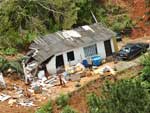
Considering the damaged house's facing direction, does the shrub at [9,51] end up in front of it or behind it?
behind

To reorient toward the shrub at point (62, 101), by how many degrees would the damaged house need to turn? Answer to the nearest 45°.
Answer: approximately 45° to its right

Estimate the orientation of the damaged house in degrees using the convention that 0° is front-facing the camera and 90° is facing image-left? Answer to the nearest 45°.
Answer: approximately 315°

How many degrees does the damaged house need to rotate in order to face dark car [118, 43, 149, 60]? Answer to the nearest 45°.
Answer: approximately 45° to its left

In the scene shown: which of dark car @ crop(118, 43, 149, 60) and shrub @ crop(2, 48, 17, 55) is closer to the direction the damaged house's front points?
the dark car
